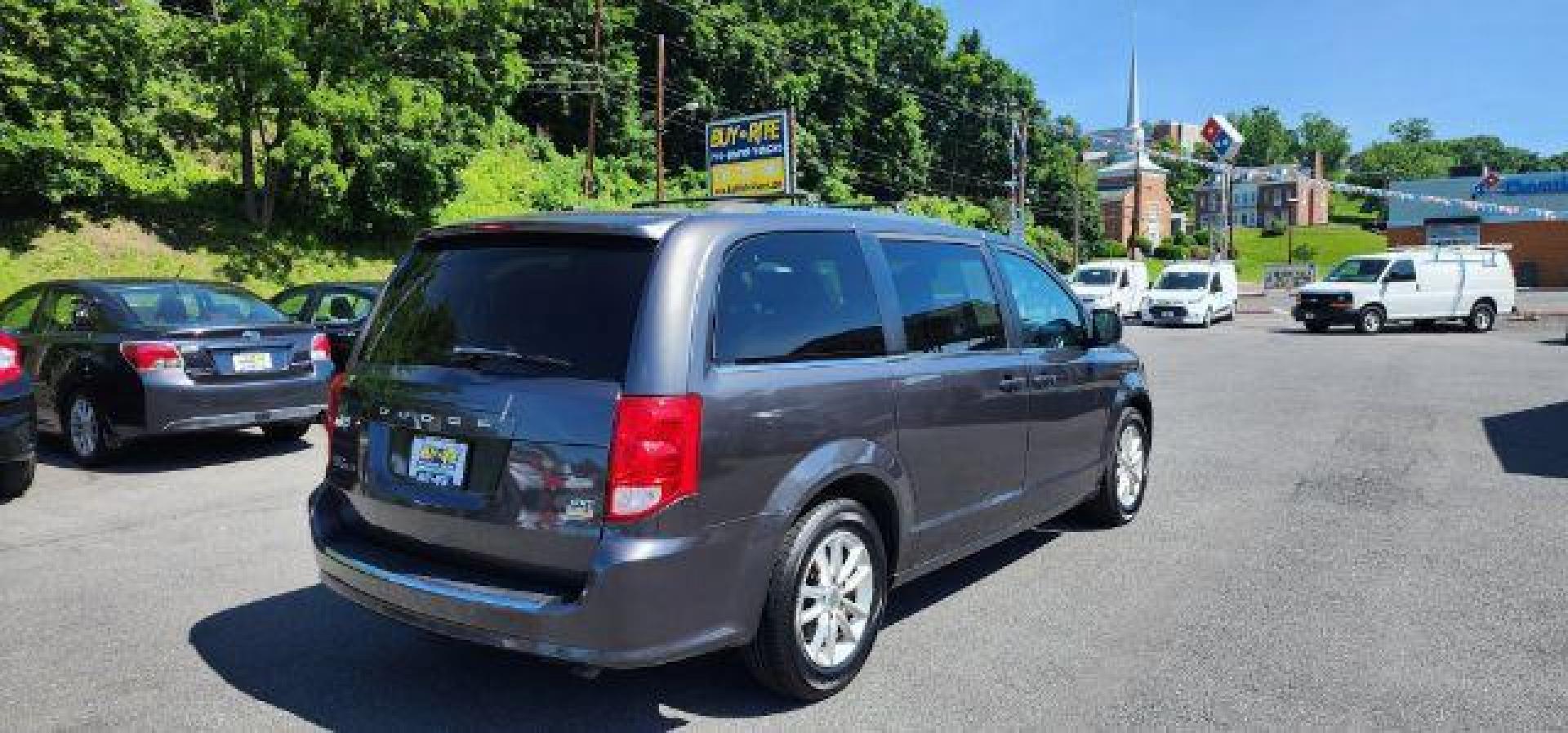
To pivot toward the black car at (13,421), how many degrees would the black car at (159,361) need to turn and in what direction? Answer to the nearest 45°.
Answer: approximately 90° to its left

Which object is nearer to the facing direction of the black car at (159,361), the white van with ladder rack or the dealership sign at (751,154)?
the dealership sign

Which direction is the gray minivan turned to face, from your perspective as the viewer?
facing away from the viewer and to the right of the viewer

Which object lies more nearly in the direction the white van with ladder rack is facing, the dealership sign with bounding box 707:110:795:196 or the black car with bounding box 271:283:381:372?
the black car

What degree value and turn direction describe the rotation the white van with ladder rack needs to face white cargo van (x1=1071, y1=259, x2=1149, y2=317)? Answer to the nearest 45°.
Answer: approximately 45° to its right

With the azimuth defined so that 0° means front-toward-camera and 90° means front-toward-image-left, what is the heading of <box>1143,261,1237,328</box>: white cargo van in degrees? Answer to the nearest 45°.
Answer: approximately 45°

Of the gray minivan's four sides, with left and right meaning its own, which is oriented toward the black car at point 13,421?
left
